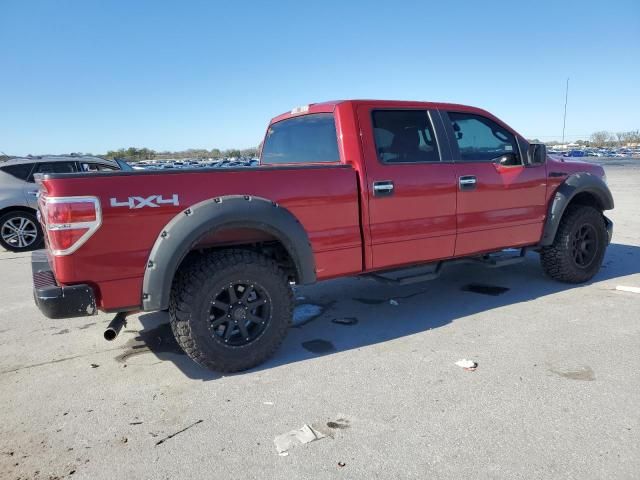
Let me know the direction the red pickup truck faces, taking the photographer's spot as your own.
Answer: facing away from the viewer and to the right of the viewer

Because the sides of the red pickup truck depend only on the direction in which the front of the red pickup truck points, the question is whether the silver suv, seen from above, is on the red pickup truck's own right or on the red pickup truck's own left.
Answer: on the red pickup truck's own left

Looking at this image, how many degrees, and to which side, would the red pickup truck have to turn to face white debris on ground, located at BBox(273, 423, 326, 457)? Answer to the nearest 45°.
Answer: approximately 135° to its right
